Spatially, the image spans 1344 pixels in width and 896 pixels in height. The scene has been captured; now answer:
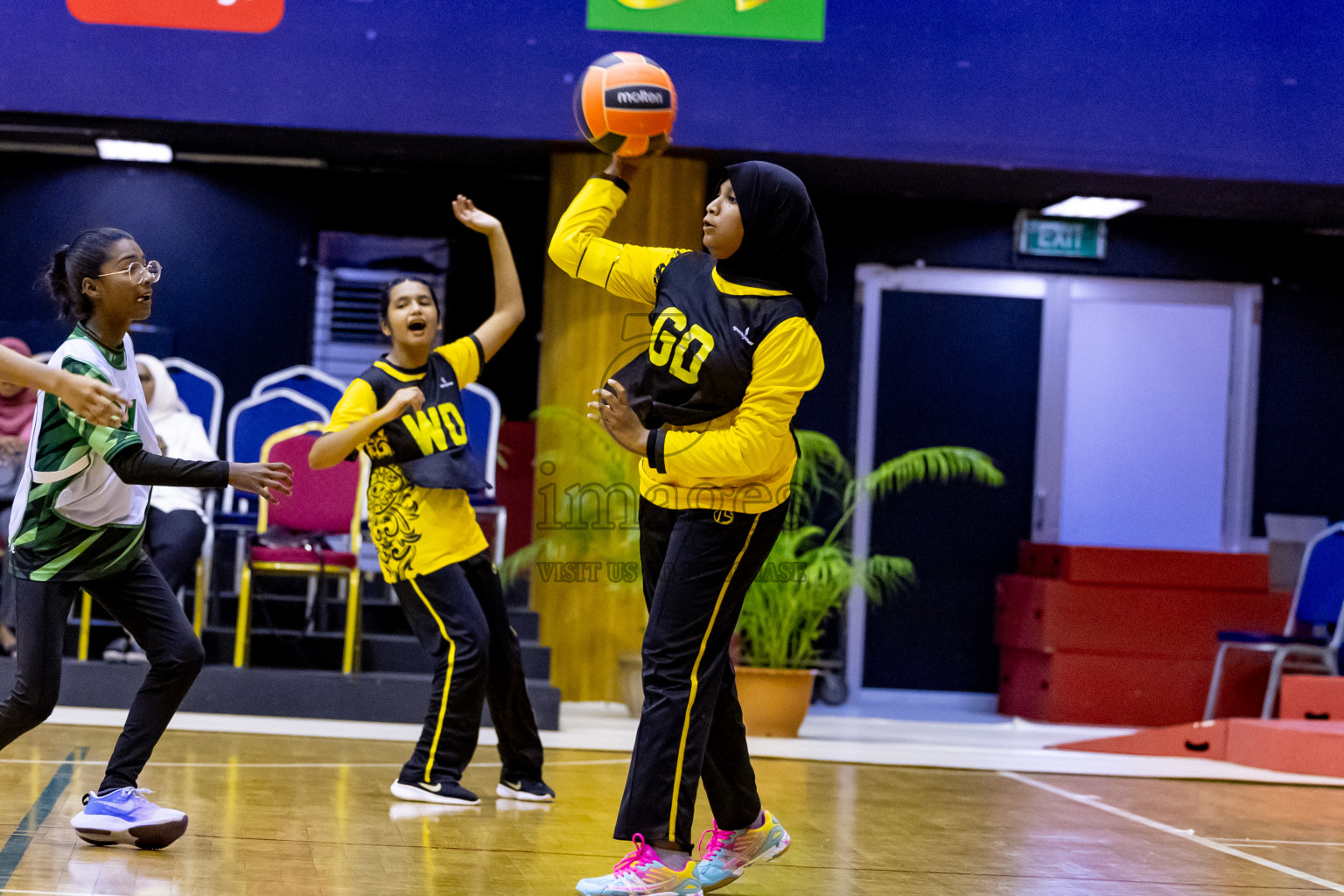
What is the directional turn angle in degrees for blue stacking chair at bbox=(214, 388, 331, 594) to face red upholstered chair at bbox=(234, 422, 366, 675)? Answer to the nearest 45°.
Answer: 0° — it already faces it

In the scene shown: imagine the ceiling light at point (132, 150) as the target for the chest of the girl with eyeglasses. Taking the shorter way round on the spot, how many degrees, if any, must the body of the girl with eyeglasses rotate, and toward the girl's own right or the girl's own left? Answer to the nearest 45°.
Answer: approximately 90° to the girl's own left

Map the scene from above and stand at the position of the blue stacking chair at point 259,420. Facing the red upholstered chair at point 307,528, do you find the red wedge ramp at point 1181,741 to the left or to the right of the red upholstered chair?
left

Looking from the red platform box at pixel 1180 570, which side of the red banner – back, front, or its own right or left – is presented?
left

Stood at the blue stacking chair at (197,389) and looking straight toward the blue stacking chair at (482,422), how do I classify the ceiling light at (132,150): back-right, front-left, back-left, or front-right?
back-left

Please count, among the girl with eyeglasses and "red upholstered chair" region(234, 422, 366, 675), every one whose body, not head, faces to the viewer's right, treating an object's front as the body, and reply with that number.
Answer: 1

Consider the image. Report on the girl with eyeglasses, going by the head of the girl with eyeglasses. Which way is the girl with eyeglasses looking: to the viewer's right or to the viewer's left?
to the viewer's right

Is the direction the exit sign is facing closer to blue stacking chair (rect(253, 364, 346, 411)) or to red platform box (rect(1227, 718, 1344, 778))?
the red platform box

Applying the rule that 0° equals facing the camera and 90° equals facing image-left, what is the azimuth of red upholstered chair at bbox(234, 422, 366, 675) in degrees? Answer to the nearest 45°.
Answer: approximately 0°

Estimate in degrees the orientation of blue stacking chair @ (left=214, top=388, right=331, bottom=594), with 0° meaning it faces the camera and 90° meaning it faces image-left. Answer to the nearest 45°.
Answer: approximately 0°

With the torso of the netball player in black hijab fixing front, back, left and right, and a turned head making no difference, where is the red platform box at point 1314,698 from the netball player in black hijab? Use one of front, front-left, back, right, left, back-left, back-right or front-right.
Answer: back

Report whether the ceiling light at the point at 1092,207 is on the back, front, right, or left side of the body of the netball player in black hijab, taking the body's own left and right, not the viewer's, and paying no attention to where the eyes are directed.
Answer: back

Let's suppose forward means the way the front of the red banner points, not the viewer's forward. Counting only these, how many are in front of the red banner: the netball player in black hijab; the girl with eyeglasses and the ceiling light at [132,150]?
2
